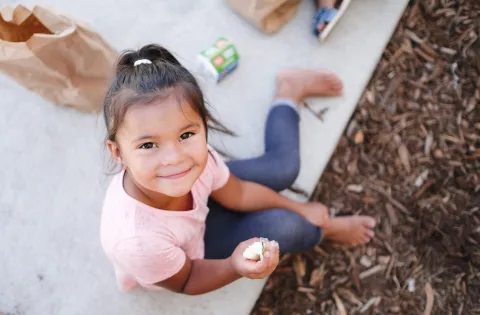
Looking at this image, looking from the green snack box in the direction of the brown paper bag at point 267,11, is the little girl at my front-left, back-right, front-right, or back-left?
back-right

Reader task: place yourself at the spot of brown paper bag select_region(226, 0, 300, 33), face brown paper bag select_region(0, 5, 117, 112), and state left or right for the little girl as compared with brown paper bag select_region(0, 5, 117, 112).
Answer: left

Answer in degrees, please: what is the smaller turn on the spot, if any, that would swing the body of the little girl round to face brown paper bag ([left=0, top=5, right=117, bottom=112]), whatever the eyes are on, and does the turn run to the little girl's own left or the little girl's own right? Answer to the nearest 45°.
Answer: approximately 180°

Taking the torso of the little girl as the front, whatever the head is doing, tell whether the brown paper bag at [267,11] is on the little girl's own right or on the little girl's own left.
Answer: on the little girl's own left

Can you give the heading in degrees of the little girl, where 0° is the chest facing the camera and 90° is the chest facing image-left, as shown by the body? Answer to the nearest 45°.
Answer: approximately 315°
